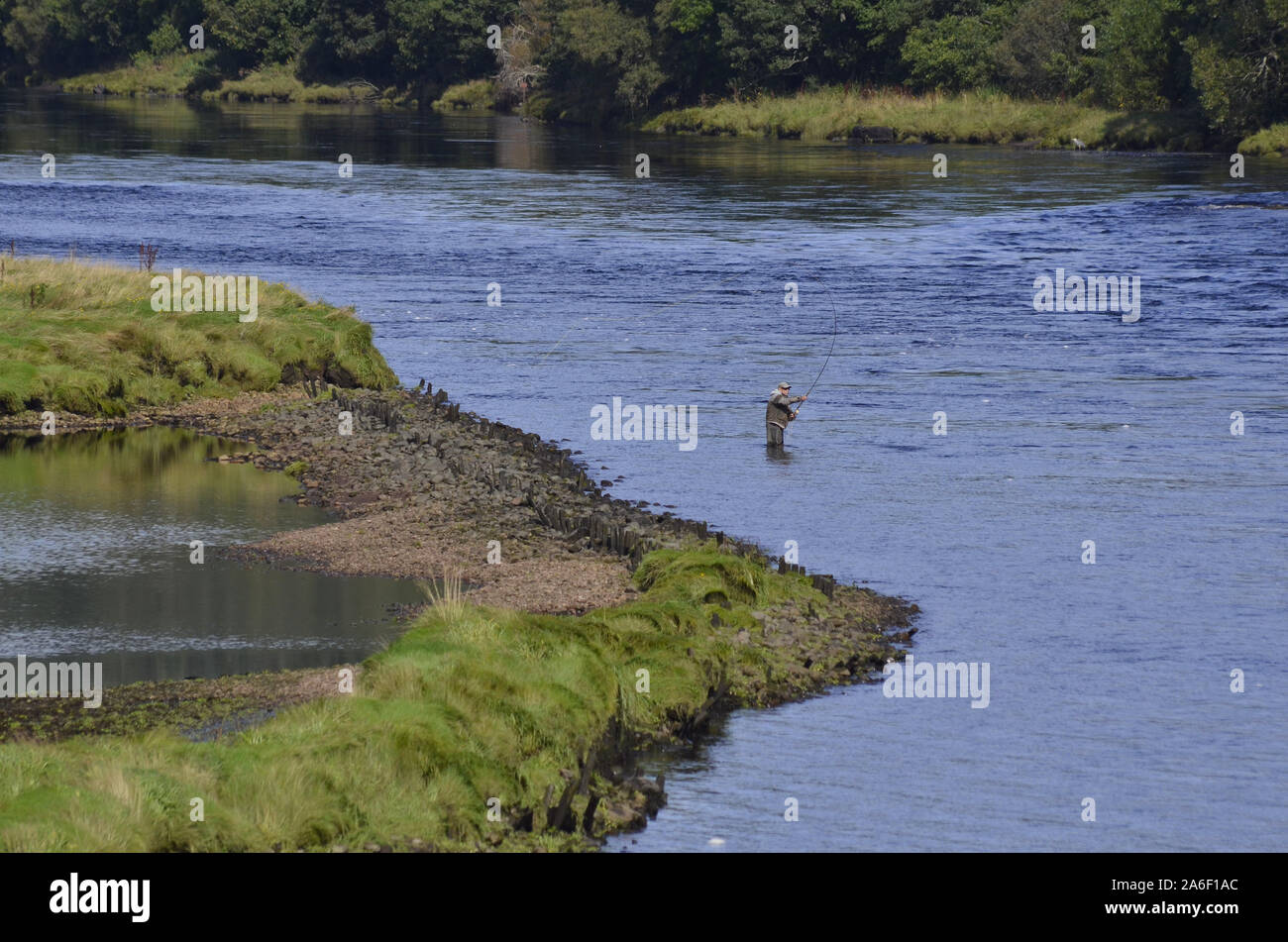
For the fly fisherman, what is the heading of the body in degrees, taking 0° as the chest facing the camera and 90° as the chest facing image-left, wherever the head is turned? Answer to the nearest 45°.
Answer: approximately 270°
